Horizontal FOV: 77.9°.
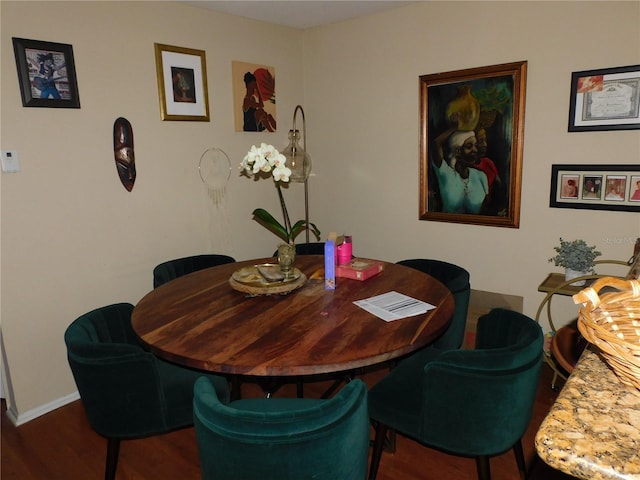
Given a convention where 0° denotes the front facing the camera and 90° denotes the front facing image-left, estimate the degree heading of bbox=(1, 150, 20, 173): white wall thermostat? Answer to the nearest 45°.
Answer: approximately 0°

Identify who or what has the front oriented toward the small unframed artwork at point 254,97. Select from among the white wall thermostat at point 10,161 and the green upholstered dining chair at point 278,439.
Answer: the green upholstered dining chair

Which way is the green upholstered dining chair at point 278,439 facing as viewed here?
away from the camera

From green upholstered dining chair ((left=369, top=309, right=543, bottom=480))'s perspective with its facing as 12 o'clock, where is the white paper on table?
The white paper on table is roughly at 12 o'clock from the green upholstered dining chair.

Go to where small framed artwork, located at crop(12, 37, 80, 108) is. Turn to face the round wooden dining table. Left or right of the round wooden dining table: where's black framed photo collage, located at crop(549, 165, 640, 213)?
left

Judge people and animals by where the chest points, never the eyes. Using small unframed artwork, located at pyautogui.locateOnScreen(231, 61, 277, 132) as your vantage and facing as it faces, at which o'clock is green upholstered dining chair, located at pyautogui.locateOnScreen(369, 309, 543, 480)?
The green upholstered dining chair is roughly at 1 o'clock from the small unframed artwork.
